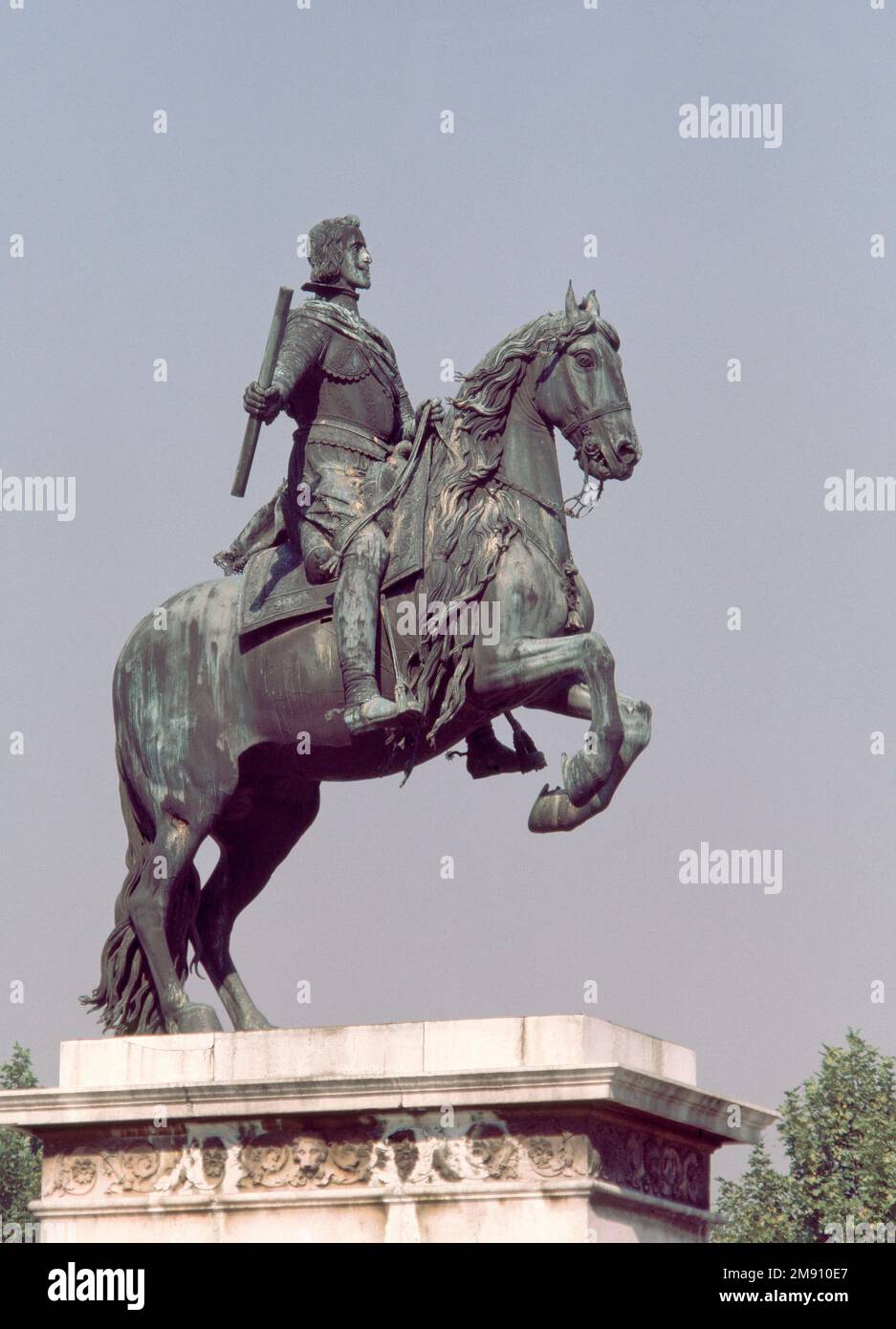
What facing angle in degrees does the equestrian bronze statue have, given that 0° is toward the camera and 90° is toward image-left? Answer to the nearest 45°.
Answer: approximately 315°
